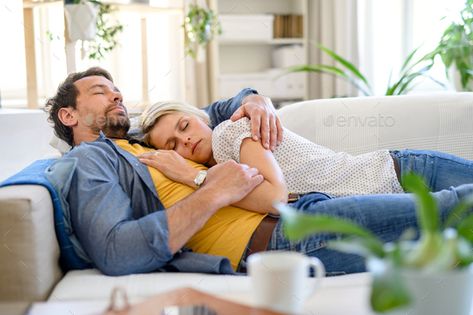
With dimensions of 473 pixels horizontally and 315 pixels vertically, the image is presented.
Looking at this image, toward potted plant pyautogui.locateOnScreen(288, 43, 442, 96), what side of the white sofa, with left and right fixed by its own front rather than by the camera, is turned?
back

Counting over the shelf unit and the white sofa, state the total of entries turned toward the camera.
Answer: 2

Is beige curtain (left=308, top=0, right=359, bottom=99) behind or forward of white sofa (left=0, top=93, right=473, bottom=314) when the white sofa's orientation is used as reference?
behind

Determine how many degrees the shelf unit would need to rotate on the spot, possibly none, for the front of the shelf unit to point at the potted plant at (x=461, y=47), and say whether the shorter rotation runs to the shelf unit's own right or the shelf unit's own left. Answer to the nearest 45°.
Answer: approximately 45° to the shelf unit's own left

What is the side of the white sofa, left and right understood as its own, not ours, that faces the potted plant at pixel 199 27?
back

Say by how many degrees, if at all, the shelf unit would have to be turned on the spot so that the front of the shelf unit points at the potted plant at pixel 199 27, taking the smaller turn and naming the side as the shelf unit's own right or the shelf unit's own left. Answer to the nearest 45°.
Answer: approximately 45° to the shelf unit's own right

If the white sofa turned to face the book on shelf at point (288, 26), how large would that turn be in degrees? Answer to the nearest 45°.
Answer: approximately 180°

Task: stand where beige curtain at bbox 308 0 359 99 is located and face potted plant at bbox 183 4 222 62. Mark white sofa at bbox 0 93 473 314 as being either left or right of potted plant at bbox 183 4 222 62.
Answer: left

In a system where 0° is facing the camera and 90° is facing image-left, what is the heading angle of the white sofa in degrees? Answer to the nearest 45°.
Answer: approximately 0°

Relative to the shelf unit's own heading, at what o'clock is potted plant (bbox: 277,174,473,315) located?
The potted plant is roughly at 12 o'clock from the shelf unit.
